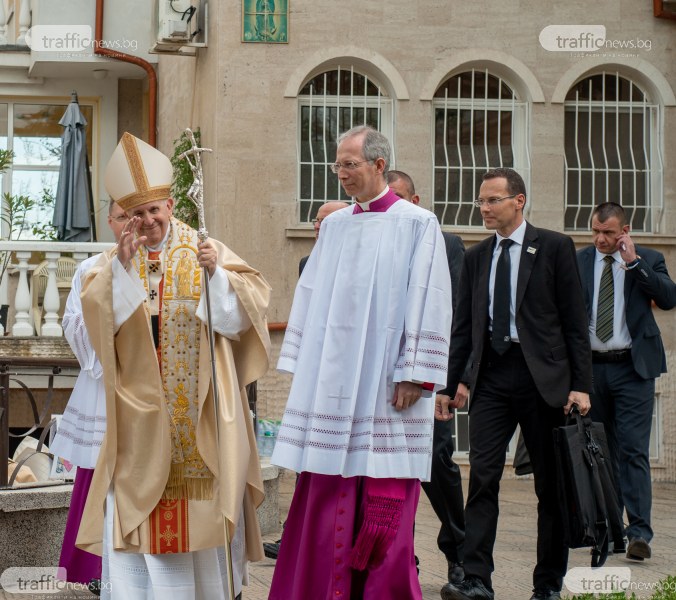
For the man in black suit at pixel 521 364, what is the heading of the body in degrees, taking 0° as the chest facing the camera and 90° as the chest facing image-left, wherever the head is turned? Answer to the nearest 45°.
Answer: approximately 45°

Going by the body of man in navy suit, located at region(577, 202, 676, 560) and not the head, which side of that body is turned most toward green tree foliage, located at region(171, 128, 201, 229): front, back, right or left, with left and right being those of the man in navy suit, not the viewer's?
right

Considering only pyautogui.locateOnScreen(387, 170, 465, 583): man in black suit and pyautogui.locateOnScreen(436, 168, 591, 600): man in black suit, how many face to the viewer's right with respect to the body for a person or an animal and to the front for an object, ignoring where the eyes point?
0

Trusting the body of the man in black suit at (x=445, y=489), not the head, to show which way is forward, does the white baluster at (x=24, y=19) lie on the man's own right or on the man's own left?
on the man's own right

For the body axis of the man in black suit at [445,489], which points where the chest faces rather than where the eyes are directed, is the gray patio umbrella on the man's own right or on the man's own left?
on the man's own right

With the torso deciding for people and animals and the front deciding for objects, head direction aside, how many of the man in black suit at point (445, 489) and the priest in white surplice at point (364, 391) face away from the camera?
0

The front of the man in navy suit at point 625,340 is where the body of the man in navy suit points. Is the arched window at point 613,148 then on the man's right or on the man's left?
on the man's right

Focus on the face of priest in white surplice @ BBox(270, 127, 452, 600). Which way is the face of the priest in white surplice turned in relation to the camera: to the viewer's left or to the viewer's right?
to the viewer's left

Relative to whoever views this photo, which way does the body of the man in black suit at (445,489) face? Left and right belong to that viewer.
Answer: facing the viewer and to the left of the viewer
